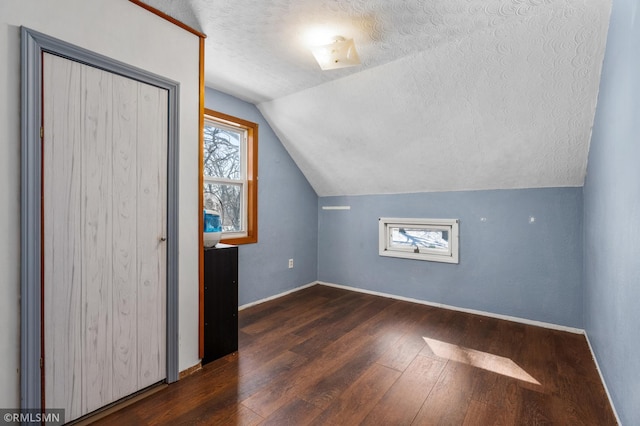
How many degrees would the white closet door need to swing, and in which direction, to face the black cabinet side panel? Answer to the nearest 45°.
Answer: approximately 45° to its left

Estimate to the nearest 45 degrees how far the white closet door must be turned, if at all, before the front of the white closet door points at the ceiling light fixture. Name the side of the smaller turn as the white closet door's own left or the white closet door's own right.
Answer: approximately 45° to the white closet door's own left

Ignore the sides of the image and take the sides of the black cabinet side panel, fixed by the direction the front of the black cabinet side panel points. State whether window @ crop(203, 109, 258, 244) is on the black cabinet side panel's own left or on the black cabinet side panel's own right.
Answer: on the black cabinet side panel's own left

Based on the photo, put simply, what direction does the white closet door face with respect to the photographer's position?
facing the viewer and to the right of the viewer

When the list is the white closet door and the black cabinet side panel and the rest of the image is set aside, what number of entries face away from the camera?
0

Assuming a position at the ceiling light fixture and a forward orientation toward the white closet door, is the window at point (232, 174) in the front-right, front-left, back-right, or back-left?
front-right

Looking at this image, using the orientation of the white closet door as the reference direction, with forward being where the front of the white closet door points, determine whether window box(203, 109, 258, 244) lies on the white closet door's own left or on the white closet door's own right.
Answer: on the white closet door's own left

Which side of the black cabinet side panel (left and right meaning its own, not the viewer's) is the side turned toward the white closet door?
right
